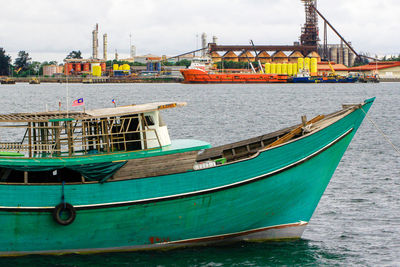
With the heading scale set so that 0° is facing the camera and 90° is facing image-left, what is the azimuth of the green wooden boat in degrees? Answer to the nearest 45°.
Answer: approximately 270°
